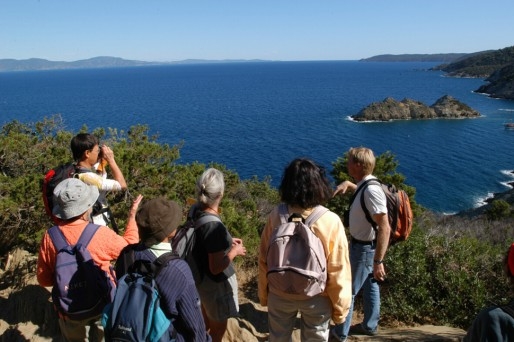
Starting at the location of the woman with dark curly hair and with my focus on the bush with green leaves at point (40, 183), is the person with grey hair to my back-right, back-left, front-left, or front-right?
front-left

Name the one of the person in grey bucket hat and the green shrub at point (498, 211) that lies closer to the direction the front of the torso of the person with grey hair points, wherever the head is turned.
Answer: the green shrub

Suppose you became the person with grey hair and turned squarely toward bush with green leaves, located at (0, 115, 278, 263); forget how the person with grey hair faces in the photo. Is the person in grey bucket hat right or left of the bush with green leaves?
left

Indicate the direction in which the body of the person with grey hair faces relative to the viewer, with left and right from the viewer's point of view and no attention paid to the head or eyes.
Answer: facing away from the viewer and to the right of the viewer

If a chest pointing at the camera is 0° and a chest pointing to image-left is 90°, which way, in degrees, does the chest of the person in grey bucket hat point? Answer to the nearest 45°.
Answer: approximately 180°

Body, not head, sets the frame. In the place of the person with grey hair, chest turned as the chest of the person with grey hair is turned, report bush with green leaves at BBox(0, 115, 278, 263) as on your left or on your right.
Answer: on your left

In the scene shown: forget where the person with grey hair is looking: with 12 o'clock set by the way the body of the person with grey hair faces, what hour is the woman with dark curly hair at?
The woman with dark curly hair is roughly at 2 o'clock from the person with grey hair.

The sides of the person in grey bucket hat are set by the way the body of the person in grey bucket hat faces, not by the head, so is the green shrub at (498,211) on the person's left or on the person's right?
on the person's right

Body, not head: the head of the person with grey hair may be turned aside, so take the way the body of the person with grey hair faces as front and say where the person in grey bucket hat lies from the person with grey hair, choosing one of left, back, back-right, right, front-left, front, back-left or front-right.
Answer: back-left

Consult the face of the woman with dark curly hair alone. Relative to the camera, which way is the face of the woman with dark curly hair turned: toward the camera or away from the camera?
away from the camera

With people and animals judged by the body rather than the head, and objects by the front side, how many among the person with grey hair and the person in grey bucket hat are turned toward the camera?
0

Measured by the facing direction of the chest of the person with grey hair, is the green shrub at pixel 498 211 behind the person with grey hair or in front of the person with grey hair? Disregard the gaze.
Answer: in front

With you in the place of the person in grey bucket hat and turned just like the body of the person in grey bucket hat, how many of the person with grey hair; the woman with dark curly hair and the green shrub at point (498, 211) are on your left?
0

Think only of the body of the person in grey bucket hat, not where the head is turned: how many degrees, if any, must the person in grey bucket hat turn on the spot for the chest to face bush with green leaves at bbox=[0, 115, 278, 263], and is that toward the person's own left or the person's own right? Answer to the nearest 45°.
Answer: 0° — they already face it

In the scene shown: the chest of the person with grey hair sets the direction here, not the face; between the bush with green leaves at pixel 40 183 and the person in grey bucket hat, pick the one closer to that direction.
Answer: the bush with green leaves

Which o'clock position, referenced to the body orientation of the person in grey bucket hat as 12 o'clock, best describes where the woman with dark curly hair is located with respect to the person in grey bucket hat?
The woman with dark curly hair is roughly at 4 o'clock from the person in grey bucket hat.
